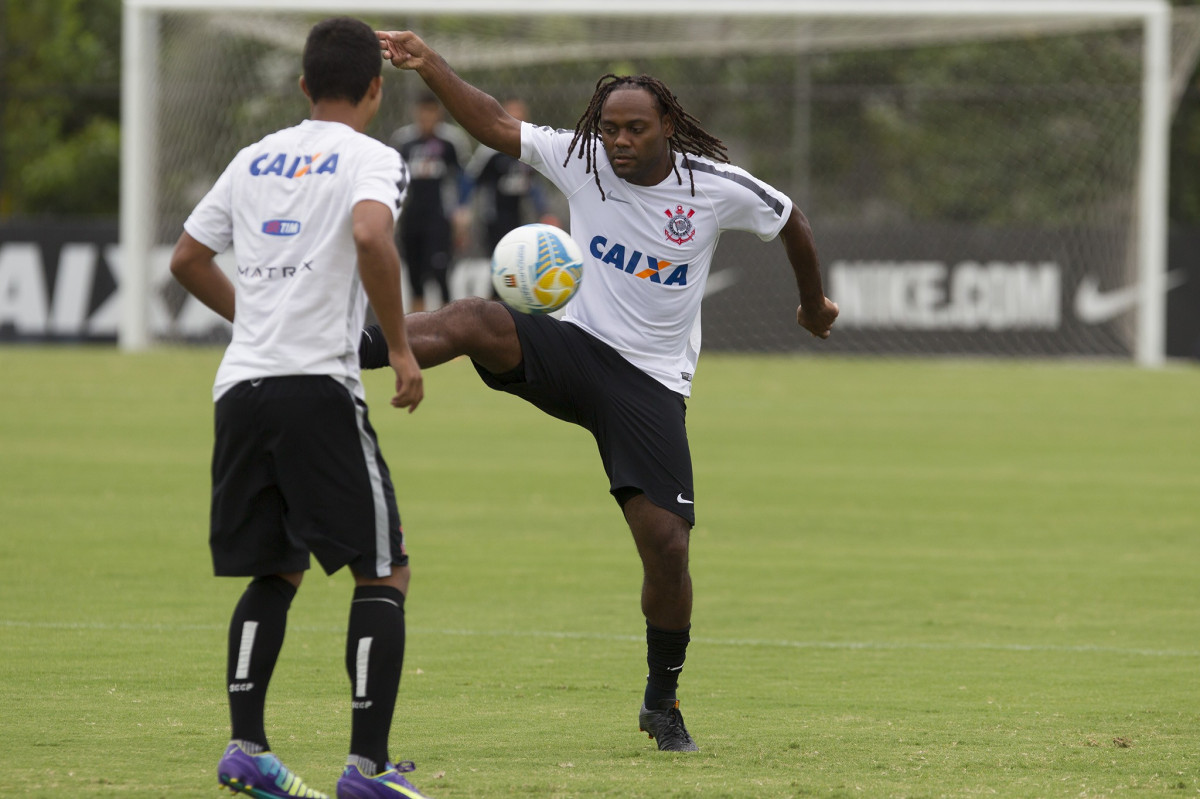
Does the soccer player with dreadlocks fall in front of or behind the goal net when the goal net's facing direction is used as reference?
in front

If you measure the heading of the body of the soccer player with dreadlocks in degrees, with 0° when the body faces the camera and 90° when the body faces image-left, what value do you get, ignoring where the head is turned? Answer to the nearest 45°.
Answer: approximately 0°

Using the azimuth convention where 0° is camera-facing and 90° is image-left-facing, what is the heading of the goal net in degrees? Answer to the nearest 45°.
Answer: approximately 0°

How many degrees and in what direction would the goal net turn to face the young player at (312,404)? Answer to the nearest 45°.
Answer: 0° — it already faces them

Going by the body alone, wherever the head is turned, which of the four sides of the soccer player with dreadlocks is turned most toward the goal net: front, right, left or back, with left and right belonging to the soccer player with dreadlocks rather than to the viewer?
back

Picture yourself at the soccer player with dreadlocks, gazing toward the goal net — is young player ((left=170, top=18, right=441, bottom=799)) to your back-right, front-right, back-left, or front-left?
back-left

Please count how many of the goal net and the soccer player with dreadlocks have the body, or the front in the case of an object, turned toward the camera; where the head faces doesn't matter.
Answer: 2

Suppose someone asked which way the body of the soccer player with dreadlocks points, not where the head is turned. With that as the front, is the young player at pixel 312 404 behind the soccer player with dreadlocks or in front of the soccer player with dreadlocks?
in front

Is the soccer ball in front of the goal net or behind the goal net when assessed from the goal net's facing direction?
in front
